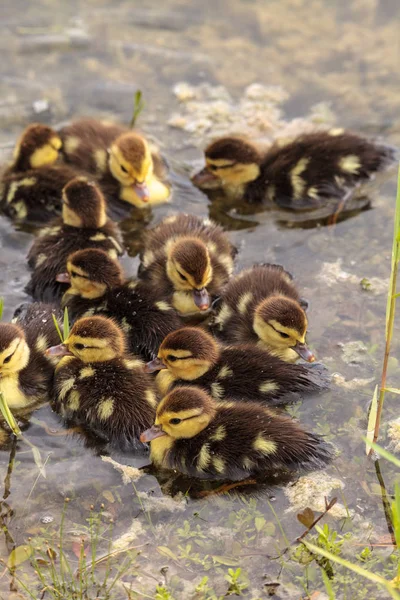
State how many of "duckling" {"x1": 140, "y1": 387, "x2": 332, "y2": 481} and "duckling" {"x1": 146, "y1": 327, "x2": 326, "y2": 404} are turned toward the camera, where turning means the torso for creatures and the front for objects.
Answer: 0

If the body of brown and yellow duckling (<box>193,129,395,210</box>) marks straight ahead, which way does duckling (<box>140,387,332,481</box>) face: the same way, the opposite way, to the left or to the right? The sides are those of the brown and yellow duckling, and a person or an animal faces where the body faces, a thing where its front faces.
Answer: the same way

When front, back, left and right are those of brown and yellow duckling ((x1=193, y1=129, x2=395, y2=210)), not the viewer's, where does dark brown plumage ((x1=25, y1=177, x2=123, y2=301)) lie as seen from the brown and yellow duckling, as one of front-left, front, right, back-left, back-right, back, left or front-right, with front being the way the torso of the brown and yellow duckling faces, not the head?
front-left

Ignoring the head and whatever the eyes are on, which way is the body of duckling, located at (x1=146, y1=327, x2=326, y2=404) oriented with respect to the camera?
to the viewer's left

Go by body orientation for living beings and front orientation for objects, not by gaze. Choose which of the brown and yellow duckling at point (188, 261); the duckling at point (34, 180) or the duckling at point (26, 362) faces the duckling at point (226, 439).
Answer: the brown and yellow duckling

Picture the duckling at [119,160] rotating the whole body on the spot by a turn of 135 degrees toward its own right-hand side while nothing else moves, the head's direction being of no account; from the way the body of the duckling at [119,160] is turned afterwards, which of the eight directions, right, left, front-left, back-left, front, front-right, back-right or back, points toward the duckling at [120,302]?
left

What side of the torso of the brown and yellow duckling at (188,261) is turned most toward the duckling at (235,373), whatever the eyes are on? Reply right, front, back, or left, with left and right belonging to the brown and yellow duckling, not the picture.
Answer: front

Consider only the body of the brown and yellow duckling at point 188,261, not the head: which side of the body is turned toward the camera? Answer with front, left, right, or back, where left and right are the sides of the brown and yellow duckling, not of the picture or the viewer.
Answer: front

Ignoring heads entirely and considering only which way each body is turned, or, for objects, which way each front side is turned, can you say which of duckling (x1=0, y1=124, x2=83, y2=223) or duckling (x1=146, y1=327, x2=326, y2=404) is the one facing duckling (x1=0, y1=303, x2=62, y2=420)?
duckling (x1=146, y1=327, x2=326, y2=404)

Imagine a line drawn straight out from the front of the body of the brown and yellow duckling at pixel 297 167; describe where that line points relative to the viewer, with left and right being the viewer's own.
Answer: facing to the left of the viewer

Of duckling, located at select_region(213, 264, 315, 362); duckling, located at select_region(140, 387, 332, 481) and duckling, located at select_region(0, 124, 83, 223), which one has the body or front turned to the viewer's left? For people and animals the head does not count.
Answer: duckling, located at select_region(140, 387, 332, 481)

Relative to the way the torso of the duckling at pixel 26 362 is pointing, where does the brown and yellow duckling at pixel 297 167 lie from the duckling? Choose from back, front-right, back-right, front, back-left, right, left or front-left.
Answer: back

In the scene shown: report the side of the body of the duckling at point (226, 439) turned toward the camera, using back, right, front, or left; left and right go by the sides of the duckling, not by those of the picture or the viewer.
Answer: left

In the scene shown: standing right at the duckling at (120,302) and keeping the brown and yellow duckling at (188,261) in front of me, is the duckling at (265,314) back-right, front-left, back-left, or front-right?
front-right

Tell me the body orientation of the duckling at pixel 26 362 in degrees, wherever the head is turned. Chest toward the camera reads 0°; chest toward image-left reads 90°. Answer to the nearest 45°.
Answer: approximately 45°

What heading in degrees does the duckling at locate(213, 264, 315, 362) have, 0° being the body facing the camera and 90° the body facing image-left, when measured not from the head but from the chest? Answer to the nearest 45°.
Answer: approximately 315°

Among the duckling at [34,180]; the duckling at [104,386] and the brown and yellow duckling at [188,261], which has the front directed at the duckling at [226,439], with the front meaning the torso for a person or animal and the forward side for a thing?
the brown and yellow duckling

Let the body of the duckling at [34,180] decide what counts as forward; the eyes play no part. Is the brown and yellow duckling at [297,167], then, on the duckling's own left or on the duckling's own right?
on the duckling's own right
